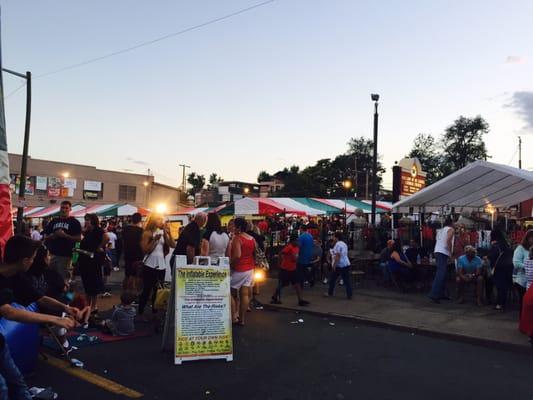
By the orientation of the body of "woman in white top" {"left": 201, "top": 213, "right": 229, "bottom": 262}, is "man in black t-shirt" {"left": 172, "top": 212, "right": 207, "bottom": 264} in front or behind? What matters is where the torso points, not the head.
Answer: behind

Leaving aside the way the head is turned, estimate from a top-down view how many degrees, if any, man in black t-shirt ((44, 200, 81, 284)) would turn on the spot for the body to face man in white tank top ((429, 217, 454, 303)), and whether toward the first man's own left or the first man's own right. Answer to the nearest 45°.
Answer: approximately 90° to the first man's own left

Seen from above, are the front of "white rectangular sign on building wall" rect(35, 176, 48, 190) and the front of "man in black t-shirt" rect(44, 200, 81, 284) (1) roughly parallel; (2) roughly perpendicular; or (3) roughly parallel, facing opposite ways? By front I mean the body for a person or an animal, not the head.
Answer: roughly parallel

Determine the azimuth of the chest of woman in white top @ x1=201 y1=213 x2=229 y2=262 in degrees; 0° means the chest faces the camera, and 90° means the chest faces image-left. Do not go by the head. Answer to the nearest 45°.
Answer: approximately 180°

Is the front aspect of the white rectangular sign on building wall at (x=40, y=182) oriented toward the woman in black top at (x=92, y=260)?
yes

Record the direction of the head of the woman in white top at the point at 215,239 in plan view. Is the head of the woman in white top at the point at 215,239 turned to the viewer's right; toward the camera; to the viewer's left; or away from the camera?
away from the camera

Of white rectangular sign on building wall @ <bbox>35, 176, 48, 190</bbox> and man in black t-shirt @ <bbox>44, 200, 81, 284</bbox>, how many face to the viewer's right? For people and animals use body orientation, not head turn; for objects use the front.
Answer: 0

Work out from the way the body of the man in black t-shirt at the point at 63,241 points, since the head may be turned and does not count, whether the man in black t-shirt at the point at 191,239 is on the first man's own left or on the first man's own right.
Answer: on the first man's own left

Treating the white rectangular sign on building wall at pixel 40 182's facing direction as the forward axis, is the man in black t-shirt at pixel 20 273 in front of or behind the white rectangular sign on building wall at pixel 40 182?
in front

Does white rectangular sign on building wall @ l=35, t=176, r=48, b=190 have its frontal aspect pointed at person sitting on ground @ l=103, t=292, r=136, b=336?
yes

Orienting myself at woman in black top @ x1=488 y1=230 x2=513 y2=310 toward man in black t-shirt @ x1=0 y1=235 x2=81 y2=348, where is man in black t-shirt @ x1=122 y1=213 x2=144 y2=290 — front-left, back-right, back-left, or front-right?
front-right

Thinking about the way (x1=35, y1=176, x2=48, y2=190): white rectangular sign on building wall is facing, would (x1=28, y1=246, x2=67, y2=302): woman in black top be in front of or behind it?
in front

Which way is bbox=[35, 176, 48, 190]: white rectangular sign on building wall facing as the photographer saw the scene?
facing the viewer
